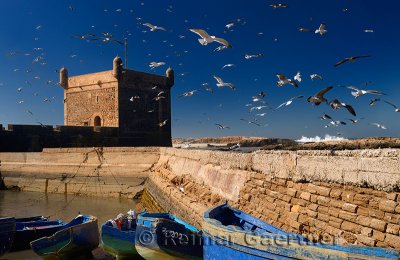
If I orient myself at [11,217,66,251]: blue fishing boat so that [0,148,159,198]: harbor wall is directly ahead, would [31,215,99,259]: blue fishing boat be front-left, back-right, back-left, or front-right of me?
back-right

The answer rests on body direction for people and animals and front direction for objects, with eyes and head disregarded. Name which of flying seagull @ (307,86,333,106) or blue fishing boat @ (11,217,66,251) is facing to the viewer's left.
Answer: the flying seagull

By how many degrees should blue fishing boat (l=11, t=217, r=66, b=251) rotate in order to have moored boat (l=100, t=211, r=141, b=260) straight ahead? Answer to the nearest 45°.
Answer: approximately 45° to its right

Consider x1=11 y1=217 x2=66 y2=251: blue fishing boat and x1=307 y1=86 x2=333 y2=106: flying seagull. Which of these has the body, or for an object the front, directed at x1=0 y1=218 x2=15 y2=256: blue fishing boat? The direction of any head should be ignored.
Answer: the flying seagull

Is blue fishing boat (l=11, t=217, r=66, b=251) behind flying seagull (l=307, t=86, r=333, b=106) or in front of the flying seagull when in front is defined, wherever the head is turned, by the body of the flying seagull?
in front

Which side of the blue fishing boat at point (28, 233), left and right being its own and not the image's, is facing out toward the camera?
right

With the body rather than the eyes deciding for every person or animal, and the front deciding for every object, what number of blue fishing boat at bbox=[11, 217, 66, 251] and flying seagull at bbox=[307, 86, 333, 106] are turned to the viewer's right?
1

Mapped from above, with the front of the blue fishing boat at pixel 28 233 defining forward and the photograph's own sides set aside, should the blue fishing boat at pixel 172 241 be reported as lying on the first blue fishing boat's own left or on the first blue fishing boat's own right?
on the first blue fishing boat's own right

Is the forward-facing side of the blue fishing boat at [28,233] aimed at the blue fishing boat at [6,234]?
no

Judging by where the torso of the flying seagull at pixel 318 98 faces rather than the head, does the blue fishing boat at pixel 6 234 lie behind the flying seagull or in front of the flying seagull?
in front

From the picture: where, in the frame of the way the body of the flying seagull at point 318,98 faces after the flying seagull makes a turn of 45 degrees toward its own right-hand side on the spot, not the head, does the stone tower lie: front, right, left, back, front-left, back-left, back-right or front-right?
front

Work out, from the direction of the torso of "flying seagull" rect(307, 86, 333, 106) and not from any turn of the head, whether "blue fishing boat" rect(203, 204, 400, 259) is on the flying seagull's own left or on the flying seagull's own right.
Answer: on the flying seagull's own left

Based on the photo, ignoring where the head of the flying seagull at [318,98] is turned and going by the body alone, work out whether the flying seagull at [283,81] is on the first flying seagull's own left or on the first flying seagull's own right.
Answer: on the first flying seagull's own right

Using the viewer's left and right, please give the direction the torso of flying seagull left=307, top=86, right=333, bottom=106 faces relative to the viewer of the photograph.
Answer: facing to the left of the viewer
